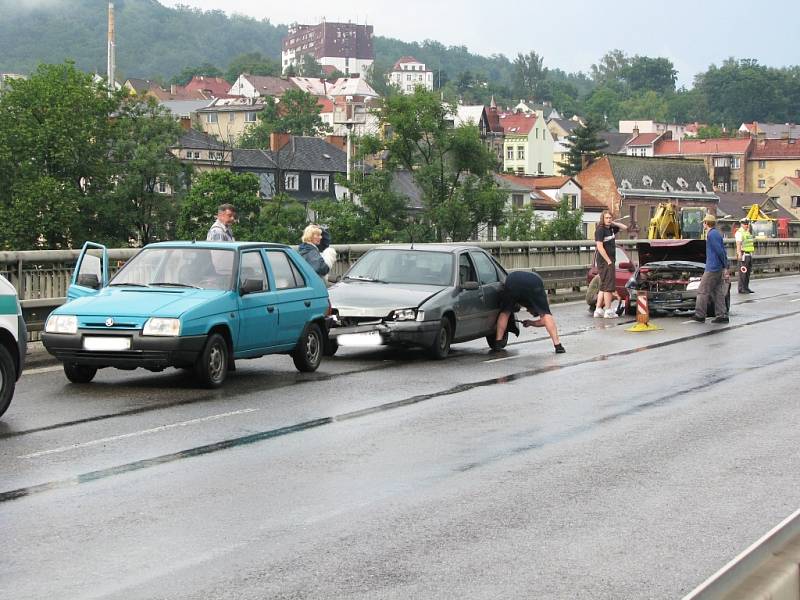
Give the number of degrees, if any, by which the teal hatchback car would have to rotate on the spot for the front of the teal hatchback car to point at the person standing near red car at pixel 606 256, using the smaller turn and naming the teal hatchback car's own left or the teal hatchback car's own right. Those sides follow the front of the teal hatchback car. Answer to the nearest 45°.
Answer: approximately 180°

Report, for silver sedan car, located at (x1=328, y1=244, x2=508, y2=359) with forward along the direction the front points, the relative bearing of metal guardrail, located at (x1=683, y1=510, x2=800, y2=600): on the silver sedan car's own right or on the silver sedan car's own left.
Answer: on the silver sedan car's own left

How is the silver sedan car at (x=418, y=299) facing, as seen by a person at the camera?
facing the viewer and to the left of the viewer

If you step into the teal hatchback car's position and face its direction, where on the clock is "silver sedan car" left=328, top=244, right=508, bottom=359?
The silver sedan car is roughly at 6 o'clock from the teal hatchback car.

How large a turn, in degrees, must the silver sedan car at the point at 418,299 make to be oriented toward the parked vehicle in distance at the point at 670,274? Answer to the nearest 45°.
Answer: approximately 180°

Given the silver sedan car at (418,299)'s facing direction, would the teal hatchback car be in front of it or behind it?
in front

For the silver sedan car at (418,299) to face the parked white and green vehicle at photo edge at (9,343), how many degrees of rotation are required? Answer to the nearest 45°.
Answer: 0° — it already faces it

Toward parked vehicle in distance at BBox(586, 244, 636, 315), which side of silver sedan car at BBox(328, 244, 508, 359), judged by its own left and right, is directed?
back

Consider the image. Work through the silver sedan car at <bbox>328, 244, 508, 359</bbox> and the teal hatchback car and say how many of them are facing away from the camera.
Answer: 0

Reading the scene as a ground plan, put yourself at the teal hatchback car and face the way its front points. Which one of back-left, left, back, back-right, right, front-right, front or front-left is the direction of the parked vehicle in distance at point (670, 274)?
back

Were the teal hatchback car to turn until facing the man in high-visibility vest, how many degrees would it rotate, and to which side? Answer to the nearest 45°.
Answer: approximately 180°

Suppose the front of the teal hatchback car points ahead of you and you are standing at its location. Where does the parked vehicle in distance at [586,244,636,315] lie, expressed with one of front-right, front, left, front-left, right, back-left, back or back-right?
back
